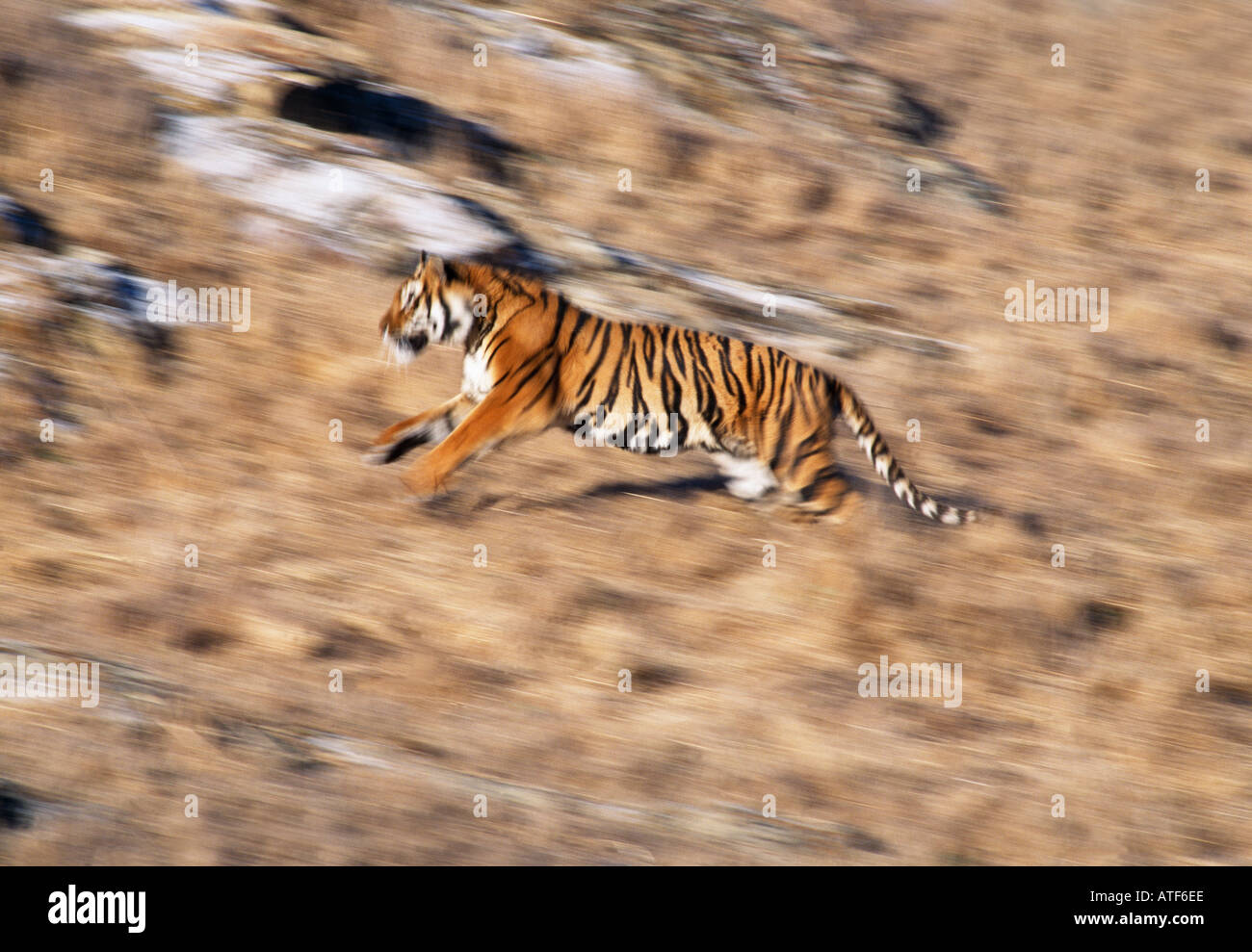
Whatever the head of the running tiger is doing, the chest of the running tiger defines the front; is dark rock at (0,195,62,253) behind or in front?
in front

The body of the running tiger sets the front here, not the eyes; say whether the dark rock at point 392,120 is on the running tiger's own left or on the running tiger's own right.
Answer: on the running tiger's own right

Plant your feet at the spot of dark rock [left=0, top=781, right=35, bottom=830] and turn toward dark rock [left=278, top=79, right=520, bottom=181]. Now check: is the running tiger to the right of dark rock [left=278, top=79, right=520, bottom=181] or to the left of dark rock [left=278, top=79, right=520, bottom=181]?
right

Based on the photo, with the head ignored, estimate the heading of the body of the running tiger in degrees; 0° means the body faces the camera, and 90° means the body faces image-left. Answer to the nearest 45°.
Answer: approximately 90°

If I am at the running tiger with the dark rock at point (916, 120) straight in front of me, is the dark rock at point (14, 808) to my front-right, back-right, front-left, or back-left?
back-left

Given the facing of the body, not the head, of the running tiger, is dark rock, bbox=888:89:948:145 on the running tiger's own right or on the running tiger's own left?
on the running tiger's own right

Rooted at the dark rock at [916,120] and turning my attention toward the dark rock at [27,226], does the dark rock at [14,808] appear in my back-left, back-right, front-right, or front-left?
front-left

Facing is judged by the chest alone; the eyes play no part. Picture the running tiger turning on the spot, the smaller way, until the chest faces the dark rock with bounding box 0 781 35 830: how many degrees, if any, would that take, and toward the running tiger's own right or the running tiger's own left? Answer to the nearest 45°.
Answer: approximately 45° to the running tiger's own left
